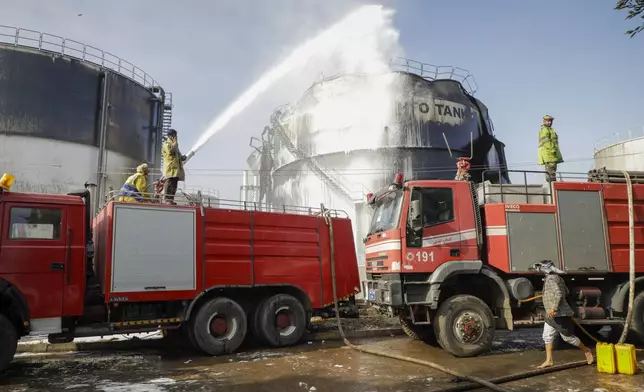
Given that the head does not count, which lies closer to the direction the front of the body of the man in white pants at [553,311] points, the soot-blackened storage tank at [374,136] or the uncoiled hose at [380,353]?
the uncoiled hose

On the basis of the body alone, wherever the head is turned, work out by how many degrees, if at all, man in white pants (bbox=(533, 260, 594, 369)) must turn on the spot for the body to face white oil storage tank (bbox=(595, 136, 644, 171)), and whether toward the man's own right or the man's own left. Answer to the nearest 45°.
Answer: approximately 90° to the man's own right

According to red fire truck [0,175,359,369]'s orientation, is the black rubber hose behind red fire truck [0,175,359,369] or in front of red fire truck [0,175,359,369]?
behind

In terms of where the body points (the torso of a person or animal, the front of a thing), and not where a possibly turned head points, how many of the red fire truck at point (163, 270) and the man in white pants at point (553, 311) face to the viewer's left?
2

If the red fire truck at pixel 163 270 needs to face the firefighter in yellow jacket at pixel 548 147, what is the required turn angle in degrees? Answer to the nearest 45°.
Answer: approximately 180°

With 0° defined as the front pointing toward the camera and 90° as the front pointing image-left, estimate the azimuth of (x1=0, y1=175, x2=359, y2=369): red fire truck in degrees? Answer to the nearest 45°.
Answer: approximately 90°

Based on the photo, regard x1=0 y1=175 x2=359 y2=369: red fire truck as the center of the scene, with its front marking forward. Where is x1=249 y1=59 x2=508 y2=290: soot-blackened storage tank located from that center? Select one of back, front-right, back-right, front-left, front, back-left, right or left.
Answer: back-right

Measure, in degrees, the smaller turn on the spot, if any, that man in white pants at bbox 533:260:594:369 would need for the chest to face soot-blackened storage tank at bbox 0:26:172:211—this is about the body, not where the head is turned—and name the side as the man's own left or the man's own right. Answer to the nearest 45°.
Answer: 0° — they already face it

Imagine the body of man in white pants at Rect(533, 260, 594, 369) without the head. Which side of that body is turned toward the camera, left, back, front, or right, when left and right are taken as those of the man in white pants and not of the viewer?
left

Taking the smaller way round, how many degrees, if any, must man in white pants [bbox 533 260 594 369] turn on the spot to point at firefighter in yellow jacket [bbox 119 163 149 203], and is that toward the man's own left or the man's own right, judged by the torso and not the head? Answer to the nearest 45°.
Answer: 0° — they already face them

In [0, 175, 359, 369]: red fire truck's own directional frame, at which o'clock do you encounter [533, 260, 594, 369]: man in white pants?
The man in white pants is roughly at 7 o'clock from the red fire truck.

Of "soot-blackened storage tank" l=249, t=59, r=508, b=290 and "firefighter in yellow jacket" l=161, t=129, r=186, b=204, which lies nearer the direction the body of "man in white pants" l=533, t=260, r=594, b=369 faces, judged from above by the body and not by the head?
the firefighter in yellow jacket
